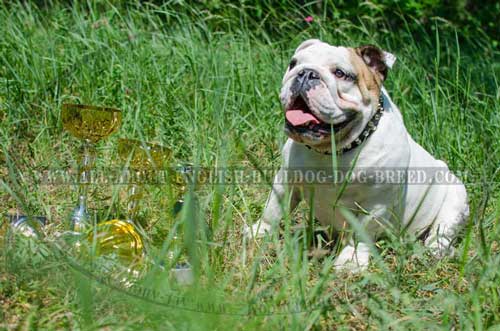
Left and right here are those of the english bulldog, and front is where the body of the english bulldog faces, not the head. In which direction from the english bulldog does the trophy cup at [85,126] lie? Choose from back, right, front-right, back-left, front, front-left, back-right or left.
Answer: front-right

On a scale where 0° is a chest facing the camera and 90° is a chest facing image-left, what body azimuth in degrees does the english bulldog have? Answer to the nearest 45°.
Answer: approximately 45°
